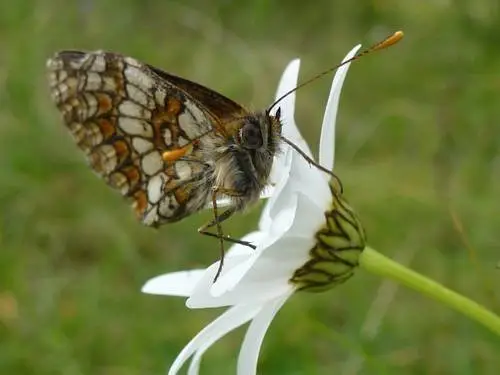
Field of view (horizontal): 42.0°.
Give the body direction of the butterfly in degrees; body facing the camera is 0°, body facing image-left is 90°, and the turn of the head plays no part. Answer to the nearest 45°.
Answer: approximately 270°
